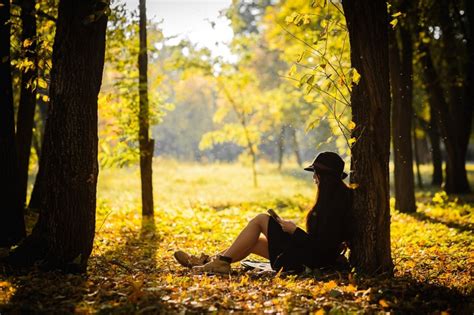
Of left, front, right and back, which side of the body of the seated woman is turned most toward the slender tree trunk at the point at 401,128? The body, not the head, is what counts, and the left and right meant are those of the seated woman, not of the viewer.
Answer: right

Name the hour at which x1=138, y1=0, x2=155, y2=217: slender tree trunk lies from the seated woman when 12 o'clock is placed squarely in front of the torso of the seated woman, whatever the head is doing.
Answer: The slender tree trunk is roughly at 2 o'clock from the seated woman.

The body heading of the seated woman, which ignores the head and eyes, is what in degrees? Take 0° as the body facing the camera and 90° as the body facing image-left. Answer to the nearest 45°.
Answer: approximately 90°

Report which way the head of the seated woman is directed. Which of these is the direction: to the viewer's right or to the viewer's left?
to the viewer's left

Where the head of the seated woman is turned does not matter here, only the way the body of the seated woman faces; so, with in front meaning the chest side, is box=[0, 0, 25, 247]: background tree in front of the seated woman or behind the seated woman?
in front

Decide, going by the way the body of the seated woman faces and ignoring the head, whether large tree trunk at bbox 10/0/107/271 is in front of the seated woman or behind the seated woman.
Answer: in front
